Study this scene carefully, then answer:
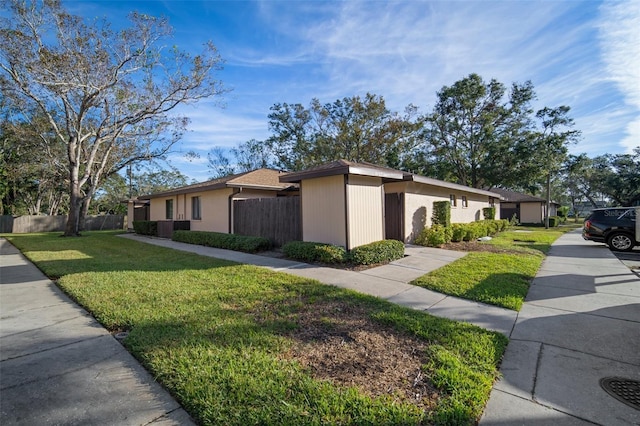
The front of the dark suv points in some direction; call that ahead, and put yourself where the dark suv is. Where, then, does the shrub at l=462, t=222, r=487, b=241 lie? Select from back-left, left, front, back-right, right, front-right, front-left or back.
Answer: back

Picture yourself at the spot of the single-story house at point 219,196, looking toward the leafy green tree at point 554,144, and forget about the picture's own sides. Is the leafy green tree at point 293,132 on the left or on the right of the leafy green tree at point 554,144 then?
left

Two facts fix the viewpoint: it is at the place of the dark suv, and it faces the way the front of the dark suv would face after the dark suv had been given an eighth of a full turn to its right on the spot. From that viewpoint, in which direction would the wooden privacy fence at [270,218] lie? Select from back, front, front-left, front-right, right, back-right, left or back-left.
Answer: right

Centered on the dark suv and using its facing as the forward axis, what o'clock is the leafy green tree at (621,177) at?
The leafy green tree is roughly at 9 o'clock from the dark suv.

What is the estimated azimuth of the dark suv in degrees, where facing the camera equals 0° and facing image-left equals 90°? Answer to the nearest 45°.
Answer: approximately 270°

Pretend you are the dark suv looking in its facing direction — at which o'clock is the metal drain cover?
The metal drain cover is roughly at 3 o'clock from the dark suv.

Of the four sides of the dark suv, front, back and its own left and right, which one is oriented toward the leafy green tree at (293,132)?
back

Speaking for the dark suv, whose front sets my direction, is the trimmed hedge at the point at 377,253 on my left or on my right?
on my right

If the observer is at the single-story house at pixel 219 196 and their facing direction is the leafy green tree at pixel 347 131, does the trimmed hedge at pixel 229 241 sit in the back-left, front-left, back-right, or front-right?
back-right

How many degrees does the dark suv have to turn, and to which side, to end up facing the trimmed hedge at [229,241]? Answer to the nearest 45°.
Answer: approximately 135° to its right

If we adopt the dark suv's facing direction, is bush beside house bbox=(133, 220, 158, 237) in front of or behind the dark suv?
behind

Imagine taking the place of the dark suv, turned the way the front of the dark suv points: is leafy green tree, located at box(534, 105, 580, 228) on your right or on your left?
on your left
